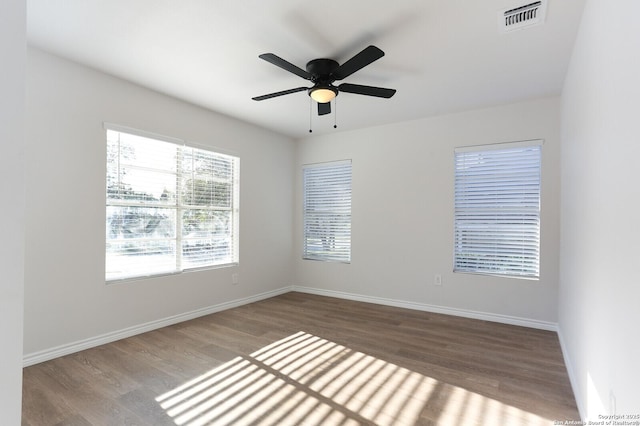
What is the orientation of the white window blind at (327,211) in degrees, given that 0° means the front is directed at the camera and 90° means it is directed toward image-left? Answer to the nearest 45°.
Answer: approximately 45°

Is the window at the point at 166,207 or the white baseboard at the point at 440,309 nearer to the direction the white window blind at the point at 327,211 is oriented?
the window

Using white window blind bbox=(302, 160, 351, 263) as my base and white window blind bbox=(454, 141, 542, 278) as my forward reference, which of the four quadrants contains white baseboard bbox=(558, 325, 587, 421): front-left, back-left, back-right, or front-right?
front-right

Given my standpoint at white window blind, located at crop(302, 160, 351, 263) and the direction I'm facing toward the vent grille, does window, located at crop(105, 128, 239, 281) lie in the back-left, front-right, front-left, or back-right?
front-right

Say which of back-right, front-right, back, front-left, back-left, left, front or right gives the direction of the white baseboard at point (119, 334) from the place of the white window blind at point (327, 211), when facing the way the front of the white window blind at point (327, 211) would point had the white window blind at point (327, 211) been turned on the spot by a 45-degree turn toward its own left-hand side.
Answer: front-right

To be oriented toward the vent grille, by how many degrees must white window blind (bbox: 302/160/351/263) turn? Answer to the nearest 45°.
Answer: approximately 90° to its left

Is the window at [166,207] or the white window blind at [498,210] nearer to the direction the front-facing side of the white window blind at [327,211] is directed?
the window

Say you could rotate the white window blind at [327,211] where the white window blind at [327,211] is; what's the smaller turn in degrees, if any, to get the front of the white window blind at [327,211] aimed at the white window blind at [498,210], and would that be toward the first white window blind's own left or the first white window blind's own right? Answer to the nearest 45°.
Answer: approximately 90° to the first white window blind's own left

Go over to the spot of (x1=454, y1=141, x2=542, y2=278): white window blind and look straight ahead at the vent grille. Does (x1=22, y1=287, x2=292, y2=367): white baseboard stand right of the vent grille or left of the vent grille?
right

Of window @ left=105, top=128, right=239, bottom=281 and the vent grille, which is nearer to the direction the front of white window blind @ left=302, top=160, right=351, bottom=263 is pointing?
the window

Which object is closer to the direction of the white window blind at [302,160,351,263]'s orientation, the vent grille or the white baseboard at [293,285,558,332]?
the vent grille

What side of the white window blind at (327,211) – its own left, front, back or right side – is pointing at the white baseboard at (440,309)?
left

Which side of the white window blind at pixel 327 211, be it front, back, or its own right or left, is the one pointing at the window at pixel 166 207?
front
